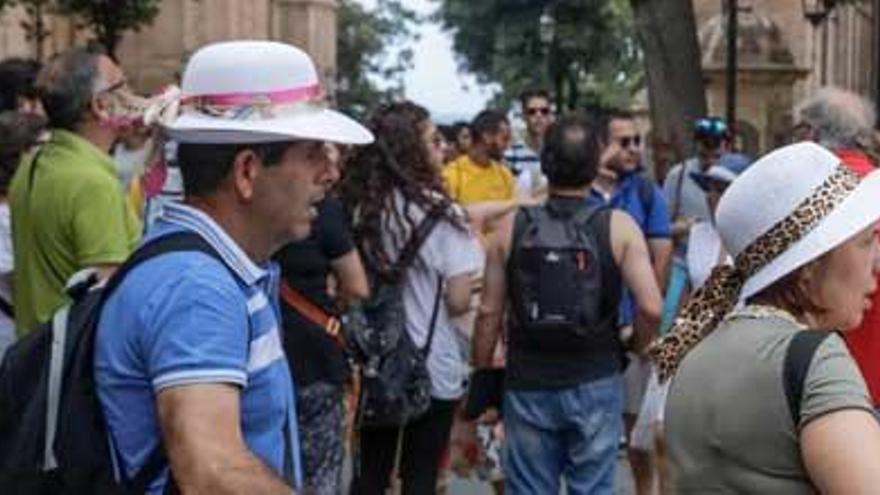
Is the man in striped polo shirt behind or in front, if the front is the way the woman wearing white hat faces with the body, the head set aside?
behind

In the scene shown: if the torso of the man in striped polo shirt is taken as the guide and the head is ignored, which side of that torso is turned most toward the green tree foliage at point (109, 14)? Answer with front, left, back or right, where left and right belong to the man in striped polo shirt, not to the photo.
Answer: left

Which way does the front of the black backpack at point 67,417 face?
to the viewer's left

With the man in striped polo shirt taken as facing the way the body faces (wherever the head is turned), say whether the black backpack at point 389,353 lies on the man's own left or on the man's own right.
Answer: on the man's own left

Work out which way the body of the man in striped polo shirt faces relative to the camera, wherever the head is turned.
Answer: to the viewer's right

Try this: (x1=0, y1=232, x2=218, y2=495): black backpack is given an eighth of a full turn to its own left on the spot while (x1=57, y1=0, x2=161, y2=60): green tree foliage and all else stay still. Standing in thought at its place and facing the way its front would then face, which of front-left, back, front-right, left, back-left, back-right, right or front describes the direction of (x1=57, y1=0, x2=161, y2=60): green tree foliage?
back-right

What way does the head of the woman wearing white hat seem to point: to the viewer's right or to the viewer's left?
to the viewer's right

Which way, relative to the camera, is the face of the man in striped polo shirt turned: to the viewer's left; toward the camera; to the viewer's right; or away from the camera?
to the viewer's right
